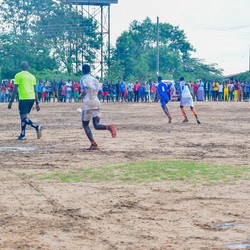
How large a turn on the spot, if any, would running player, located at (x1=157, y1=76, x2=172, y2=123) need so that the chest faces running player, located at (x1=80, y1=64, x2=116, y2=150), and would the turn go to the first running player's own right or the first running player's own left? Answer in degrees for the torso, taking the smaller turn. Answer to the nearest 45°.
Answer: approximately 135° to the first running player's own left
